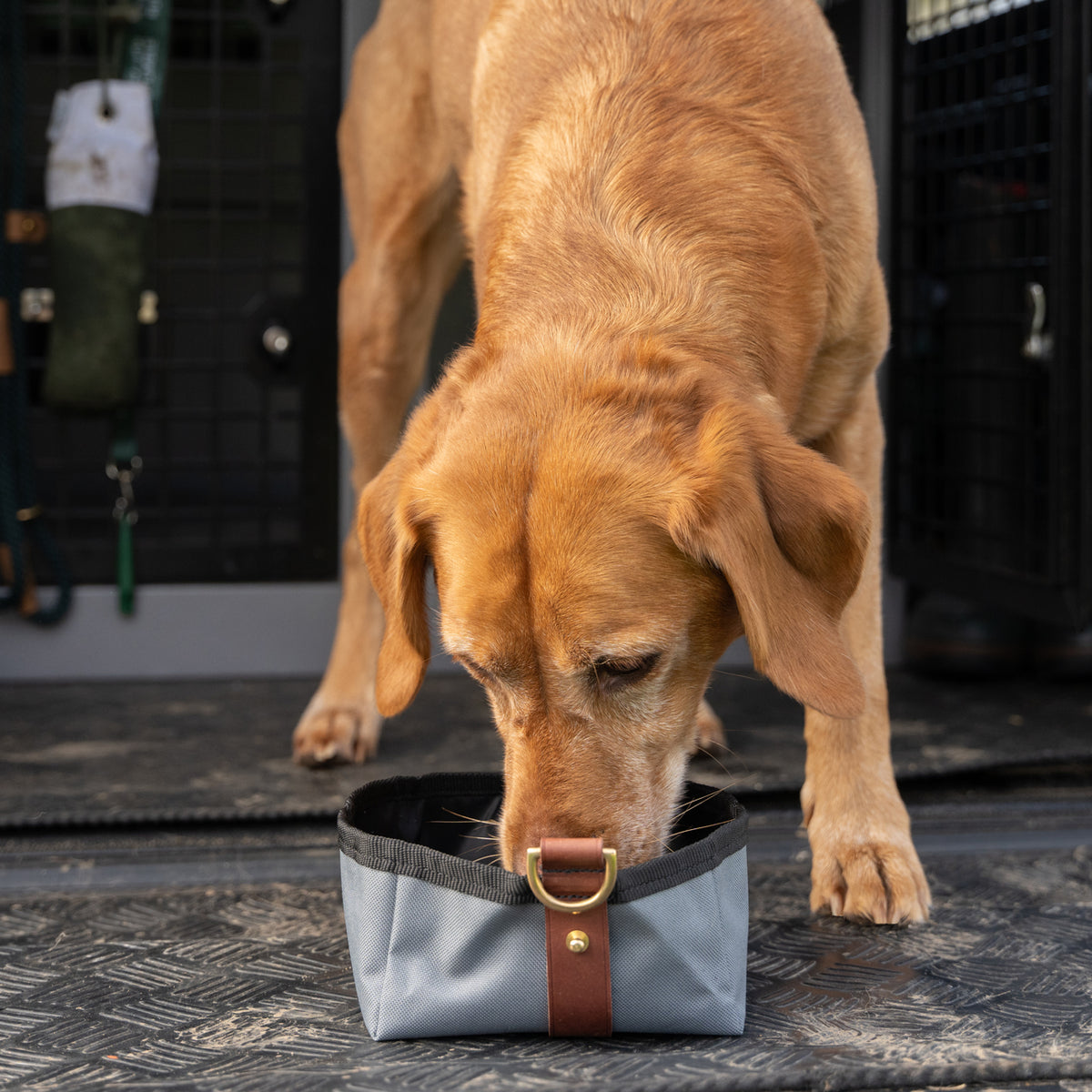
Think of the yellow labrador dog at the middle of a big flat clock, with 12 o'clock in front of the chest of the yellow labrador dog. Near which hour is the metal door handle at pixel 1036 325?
The metal door handle is roughly at 7 o'clock from the yellow labrador dog.

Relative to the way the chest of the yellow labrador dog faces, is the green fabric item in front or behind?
behind

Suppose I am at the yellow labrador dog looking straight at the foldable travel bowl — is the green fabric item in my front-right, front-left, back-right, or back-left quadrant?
back-right

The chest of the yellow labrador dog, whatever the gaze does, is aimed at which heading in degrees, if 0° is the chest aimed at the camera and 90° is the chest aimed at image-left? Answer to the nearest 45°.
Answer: approximately 0°
